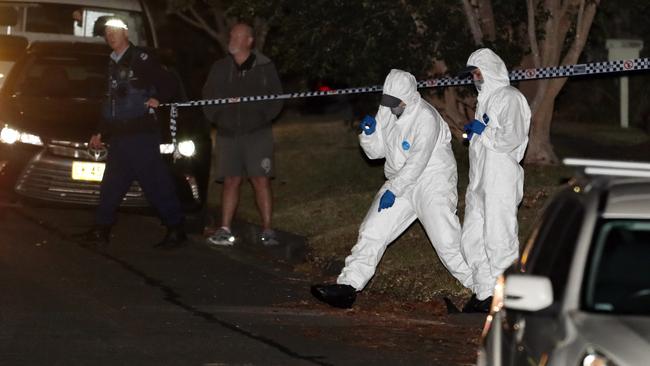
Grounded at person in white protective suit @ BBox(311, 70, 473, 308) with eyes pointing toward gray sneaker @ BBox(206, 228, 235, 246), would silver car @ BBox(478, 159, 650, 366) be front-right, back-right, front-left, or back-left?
back-left

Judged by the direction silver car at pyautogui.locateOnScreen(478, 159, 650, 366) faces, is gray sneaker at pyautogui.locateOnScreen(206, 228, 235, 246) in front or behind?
behind

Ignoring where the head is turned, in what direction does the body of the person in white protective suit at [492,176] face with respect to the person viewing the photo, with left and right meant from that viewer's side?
facing to the left of the viewer

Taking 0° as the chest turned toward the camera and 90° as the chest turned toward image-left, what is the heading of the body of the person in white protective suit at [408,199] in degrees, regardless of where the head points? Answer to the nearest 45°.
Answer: approximately 45°
